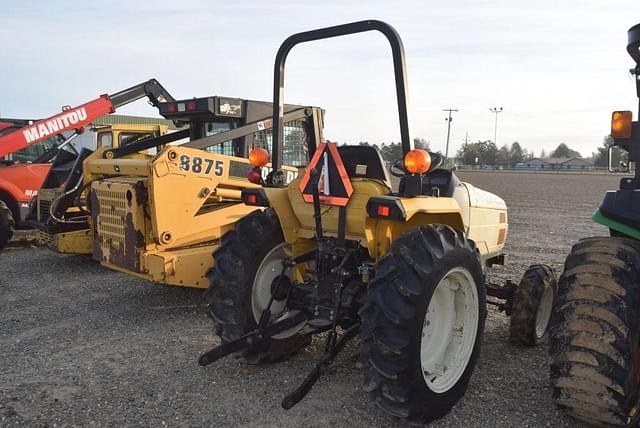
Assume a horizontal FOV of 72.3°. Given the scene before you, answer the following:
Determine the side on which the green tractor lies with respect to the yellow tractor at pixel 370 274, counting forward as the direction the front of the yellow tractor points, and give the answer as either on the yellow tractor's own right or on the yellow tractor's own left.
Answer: on the yellow tractor's own right

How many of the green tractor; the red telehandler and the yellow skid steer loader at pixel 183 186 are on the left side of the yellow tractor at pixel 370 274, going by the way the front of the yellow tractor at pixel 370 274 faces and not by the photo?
2

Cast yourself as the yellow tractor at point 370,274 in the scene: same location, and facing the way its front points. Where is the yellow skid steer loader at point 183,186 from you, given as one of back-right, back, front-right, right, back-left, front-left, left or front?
left

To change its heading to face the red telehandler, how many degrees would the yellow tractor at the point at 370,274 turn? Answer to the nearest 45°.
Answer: approximately 90° to its left

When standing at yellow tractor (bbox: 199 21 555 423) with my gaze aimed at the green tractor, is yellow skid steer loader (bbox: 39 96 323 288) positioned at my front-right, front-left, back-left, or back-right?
back-left

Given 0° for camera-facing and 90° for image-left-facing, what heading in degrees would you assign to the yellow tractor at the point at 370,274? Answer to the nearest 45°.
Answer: approximately 225°
